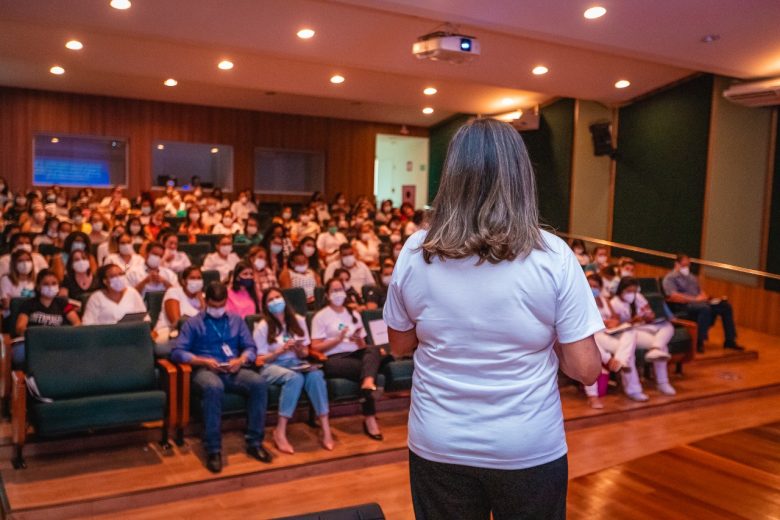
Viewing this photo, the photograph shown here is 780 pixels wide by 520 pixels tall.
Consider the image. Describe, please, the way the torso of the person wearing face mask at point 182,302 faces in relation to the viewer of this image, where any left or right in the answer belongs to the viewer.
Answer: facing the viewer and to the right of the viewer

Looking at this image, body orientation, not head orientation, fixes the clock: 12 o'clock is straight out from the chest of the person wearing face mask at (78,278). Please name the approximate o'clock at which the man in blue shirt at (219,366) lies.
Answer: The man in blue shirt is roughly at 11 o'clock from the person wearing face mask.

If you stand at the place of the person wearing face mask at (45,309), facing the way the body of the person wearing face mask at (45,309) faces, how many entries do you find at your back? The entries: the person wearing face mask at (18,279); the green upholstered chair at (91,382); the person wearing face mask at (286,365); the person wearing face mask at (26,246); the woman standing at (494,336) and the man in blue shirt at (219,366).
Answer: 2

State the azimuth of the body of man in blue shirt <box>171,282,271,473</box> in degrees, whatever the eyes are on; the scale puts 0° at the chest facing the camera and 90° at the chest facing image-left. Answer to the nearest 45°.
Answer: approximately 0°

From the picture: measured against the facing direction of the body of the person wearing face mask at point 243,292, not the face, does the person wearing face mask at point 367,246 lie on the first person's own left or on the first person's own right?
on the first person's own left

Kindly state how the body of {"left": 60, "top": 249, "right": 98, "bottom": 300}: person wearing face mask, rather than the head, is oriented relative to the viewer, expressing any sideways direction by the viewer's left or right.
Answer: facing the viewer

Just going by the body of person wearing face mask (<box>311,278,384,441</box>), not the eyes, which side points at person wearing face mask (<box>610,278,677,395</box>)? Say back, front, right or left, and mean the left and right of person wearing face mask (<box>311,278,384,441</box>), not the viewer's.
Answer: left

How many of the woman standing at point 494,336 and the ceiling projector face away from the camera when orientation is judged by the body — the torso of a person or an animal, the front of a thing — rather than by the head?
1

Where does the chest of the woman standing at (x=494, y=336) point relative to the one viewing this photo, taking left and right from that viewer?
facing away from the viewer

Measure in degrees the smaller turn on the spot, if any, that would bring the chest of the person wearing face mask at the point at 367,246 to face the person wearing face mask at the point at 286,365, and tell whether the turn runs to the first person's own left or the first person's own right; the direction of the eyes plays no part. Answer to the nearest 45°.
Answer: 0° — they already face them
